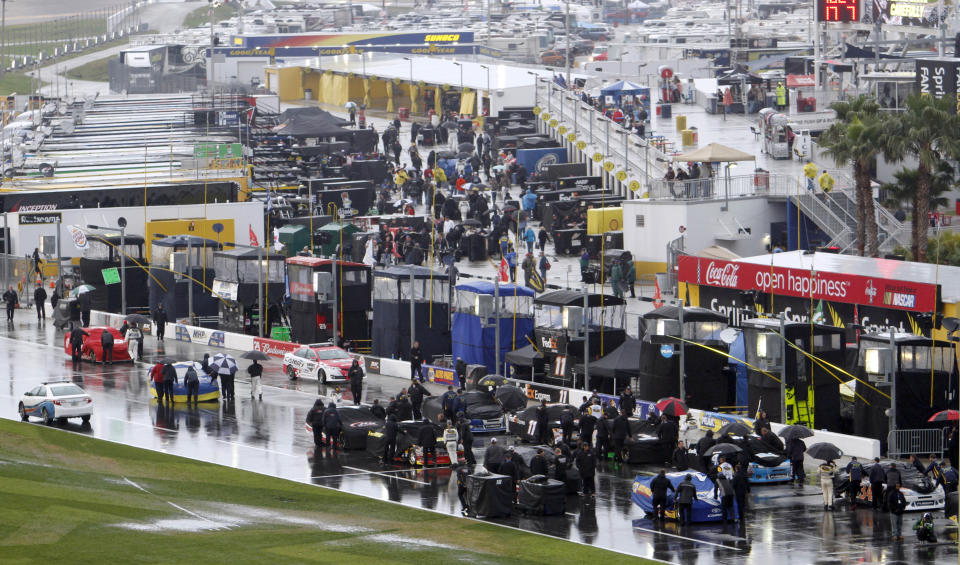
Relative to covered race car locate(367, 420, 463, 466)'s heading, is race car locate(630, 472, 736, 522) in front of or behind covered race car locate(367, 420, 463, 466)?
in front

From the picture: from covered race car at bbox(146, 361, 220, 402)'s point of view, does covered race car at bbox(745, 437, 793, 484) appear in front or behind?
in front

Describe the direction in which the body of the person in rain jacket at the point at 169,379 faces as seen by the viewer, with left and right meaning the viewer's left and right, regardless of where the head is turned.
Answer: facing away from the viewer

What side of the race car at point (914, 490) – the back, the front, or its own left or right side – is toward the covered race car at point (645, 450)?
back

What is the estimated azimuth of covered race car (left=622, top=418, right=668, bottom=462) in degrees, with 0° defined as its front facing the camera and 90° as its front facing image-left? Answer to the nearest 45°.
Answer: approximately 315°
